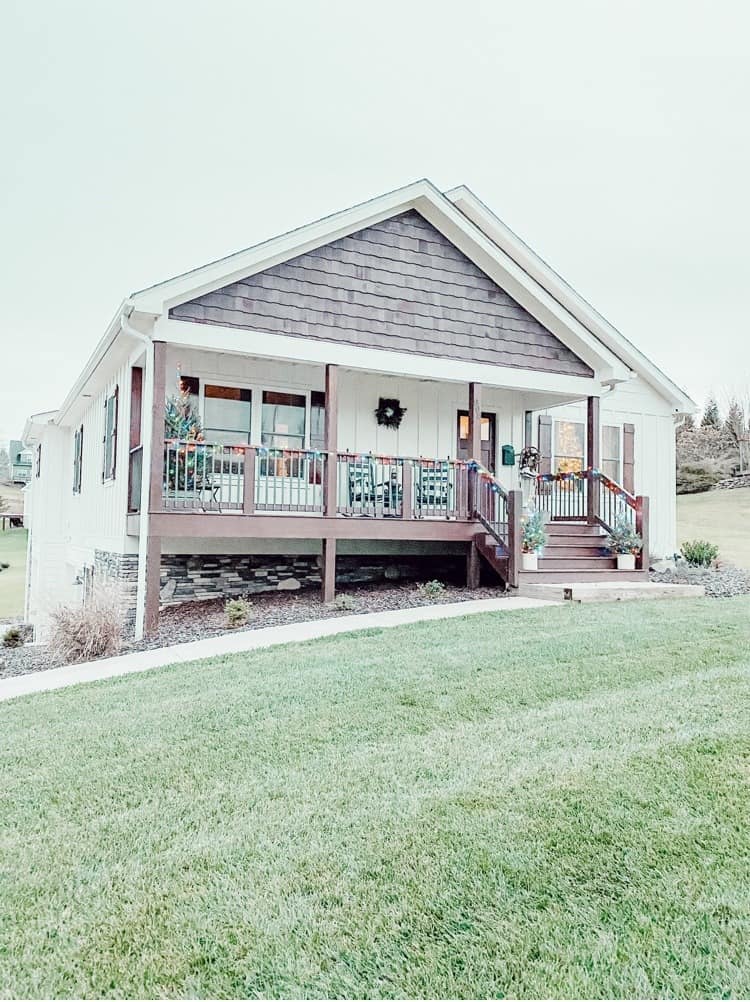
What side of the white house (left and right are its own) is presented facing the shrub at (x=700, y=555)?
left

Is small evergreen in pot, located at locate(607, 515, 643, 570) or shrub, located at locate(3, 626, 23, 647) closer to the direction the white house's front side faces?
the small evergreen in pot

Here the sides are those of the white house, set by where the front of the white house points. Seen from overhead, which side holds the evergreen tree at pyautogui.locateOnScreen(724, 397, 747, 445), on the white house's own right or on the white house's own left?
on the white house's own left

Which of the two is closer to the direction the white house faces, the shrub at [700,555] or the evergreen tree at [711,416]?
the shrub

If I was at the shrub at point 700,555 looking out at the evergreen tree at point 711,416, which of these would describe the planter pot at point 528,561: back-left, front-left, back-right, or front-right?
back-left

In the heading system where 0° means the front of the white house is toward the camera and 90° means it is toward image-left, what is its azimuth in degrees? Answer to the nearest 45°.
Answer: approximately 315°

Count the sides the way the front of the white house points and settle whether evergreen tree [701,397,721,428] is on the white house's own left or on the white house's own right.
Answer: on the white house's own left

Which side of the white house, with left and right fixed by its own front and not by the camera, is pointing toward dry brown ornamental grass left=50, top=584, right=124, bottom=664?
right

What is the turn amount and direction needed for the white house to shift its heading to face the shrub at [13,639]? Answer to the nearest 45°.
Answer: approximately 135° to its right

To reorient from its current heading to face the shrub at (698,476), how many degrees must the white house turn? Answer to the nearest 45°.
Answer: approximately 90° to its left
